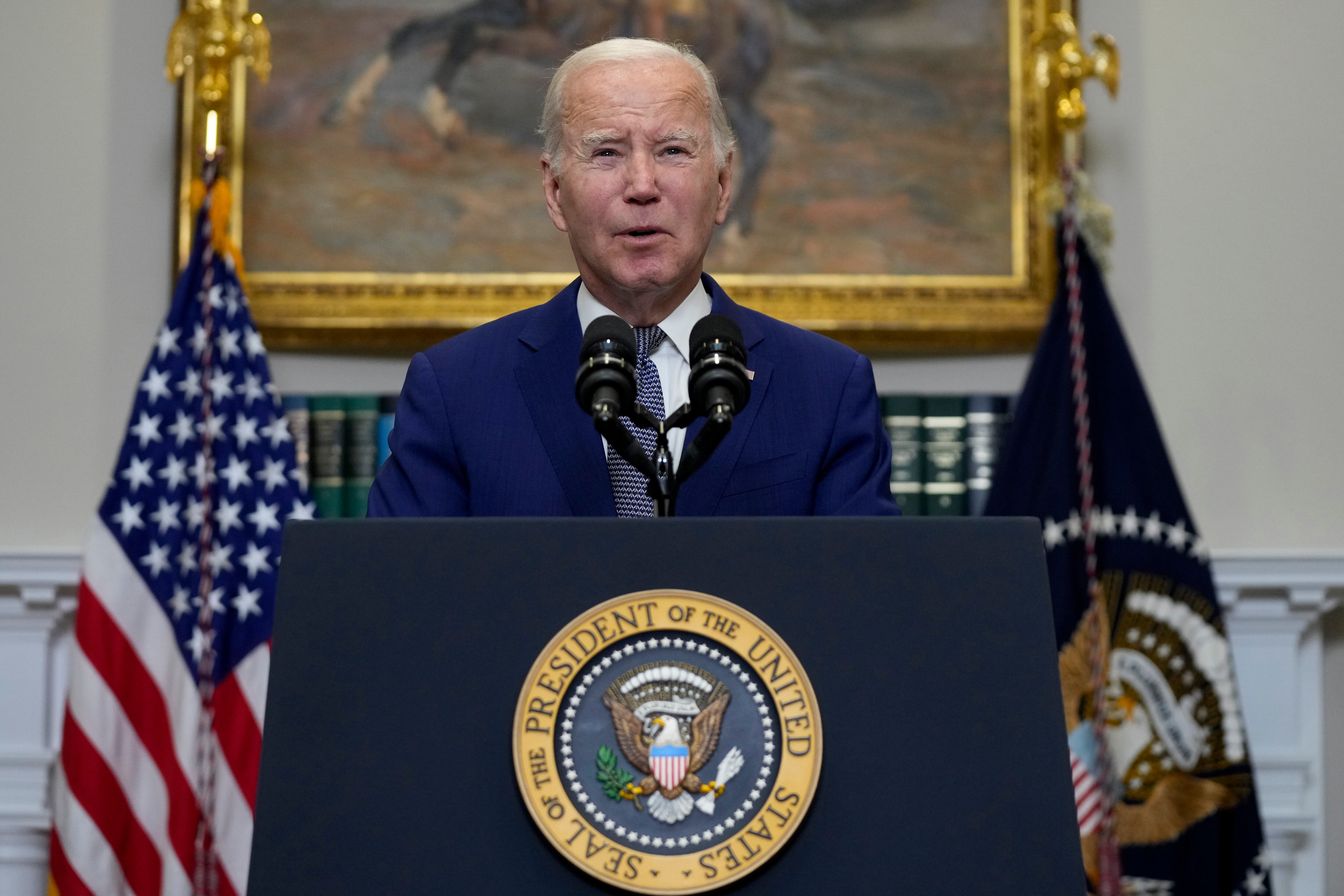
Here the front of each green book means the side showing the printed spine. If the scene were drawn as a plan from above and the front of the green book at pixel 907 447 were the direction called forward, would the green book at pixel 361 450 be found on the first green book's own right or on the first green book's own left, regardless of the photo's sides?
on the first green book's own right

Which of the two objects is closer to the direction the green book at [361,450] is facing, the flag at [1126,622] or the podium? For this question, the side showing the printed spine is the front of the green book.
the podium

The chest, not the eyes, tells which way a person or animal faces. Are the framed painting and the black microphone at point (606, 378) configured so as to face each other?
yes

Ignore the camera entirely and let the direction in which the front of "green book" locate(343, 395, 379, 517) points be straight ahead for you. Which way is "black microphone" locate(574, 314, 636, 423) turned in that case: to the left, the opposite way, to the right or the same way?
the opposite way

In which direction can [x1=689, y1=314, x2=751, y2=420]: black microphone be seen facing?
away from the camera

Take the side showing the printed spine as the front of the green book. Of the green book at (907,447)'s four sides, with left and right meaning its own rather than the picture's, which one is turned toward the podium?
front

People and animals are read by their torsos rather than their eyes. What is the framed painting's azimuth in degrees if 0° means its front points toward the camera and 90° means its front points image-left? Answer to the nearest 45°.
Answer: approximately 0°

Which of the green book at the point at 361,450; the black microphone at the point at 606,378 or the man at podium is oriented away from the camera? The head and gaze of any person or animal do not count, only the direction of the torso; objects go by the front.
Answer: the black microphone

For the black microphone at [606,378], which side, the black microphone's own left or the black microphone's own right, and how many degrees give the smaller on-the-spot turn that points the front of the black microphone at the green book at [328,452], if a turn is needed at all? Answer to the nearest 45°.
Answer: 0° — it already faces it

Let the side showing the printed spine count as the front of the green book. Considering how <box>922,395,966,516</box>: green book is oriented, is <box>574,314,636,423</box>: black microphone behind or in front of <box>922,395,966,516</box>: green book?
in front
